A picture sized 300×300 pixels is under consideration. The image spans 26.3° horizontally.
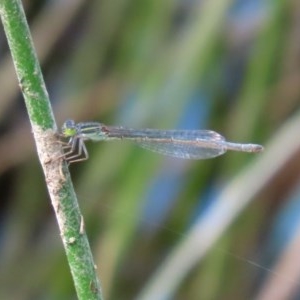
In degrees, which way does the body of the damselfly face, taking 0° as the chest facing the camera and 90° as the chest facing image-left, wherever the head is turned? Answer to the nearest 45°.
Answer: approximately 90°
